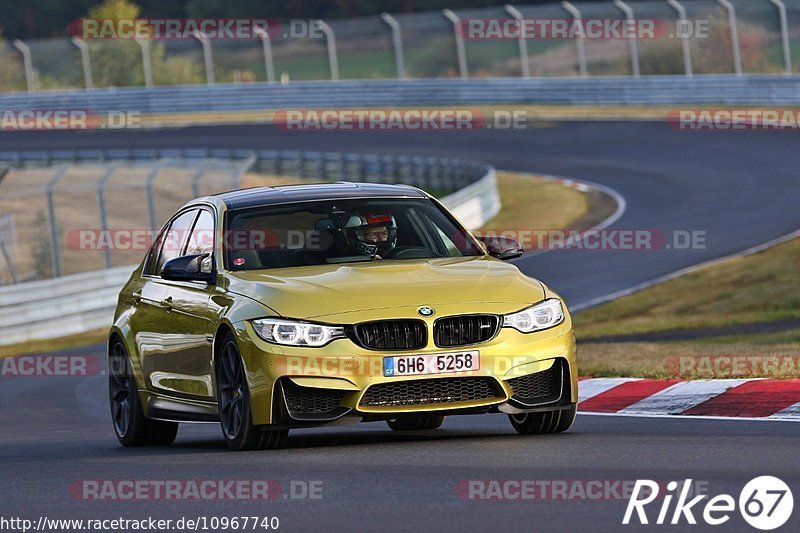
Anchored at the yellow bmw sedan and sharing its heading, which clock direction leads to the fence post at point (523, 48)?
The fence post is roughly at 8 o'clock from the yellow bmw sedan.

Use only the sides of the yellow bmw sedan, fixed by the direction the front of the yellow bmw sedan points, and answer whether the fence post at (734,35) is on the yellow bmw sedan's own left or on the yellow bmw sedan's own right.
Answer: on the yellow bmw sedan's own left

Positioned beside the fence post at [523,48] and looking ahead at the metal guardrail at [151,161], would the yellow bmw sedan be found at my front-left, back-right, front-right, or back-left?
front-left

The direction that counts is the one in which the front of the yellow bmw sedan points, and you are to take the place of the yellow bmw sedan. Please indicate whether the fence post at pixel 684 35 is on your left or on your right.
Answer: on your left

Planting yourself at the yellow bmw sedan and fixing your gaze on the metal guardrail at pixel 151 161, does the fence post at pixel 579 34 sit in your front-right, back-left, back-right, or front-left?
front-right

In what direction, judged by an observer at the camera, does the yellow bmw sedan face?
facing the viewer and to the right of the viewer

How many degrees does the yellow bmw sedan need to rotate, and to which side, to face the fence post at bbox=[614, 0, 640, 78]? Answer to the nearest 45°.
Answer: approximately 135° to its left

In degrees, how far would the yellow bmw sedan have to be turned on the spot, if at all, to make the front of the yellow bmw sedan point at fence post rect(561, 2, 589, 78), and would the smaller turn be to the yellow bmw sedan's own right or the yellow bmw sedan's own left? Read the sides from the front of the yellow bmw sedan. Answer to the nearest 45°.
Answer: approximately 135° to the yellow bmw sedan's own left

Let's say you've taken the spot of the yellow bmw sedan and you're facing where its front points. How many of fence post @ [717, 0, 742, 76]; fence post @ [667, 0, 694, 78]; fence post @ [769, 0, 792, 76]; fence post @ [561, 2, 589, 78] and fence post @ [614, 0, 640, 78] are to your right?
0

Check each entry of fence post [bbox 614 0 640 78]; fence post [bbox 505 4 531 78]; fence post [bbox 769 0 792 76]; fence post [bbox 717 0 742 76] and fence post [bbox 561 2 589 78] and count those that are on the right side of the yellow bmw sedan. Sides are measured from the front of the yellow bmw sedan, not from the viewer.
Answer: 0
